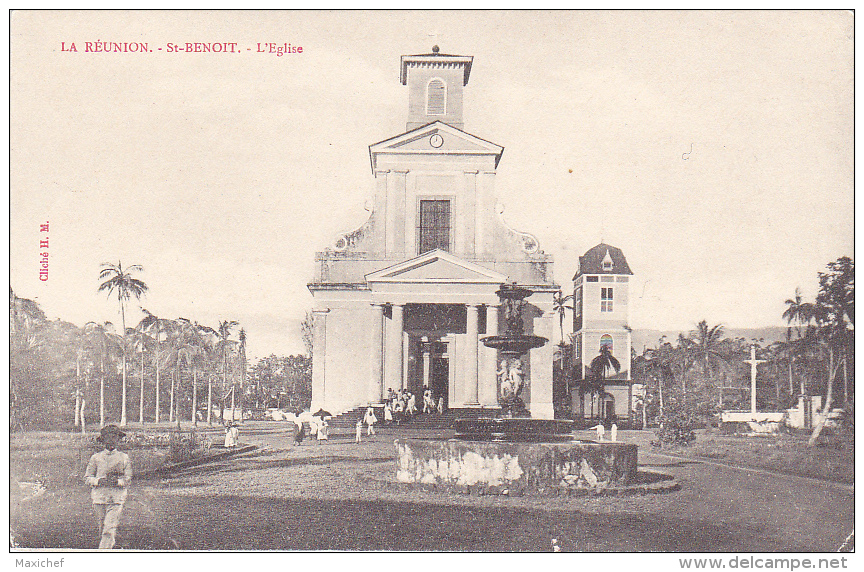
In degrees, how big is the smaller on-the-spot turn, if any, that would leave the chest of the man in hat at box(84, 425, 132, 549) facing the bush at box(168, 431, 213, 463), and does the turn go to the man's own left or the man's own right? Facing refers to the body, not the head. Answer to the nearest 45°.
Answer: approximately 180°

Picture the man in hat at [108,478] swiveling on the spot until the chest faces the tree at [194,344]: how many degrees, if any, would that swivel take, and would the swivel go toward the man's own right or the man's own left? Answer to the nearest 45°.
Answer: approximately 180°

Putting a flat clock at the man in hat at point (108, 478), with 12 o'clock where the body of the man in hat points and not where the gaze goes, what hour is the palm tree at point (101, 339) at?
The palm tree is roughly at 6 o'clock from the man in hat.

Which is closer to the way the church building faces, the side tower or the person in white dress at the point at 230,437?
the person in white dress

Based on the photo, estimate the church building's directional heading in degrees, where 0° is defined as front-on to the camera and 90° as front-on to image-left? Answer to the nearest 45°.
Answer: approximately 0°

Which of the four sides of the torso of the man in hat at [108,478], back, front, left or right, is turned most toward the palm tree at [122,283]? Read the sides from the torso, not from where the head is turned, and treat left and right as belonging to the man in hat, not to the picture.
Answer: back

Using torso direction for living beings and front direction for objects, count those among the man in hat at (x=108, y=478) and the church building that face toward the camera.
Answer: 2
